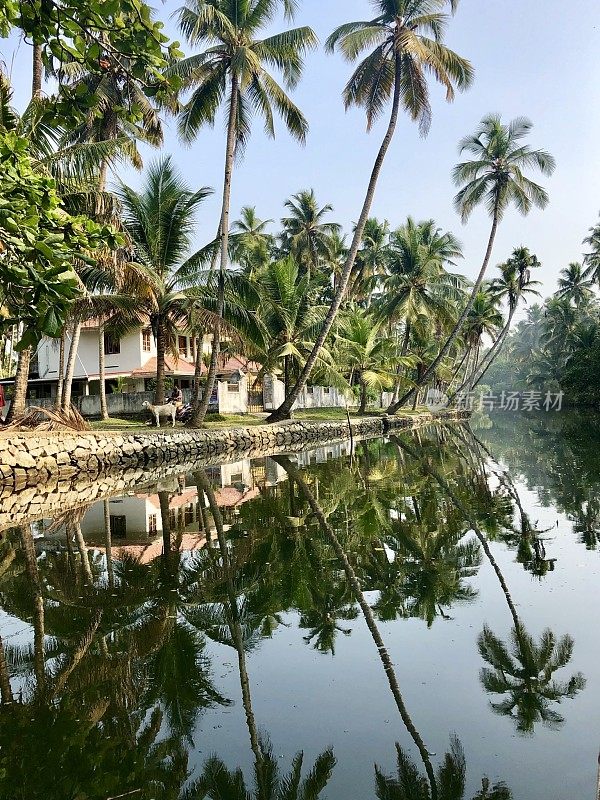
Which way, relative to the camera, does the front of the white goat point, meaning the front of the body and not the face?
to the viewer's left

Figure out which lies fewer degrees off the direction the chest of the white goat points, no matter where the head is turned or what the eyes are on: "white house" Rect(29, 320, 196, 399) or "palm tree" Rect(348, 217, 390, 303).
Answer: the white house

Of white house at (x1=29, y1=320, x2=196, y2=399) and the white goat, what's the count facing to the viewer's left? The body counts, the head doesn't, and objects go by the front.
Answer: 1

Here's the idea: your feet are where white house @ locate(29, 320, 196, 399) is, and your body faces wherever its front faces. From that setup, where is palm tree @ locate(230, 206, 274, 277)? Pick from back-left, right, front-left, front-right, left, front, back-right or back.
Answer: left

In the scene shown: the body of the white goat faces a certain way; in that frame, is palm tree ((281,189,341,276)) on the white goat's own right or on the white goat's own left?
on the white goat's own right

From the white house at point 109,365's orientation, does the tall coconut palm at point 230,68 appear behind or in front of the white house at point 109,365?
in front

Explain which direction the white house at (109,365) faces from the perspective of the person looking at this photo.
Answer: facing the viewer and to the right of the viewer

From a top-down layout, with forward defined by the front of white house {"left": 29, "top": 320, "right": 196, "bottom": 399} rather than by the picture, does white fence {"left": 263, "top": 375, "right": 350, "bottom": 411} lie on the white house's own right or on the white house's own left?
on the white house's own left
